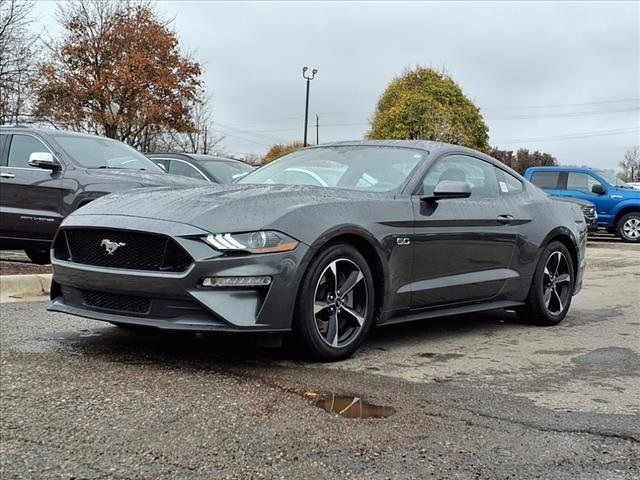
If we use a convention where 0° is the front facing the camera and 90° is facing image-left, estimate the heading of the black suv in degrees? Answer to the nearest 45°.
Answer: approximately 315°

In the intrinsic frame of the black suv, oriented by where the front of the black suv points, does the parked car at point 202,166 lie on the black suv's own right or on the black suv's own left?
on the black suv's own left

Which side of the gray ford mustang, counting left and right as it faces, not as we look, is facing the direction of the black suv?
right

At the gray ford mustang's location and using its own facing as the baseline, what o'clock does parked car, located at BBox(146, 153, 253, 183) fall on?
The parked car is roughly at 4 o'clock from the gray ford mustang.

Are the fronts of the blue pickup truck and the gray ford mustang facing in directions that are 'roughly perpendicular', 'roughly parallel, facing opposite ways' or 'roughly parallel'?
roughly perpendicular

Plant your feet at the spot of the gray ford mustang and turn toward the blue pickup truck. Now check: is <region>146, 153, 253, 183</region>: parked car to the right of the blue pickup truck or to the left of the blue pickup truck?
left

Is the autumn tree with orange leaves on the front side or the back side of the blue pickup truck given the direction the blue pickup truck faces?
on the back side

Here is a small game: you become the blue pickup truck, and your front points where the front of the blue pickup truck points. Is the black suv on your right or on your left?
on your right

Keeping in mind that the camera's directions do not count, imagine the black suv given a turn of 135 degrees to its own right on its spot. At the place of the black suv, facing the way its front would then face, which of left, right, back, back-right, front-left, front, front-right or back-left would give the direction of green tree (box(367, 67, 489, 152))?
back-right
